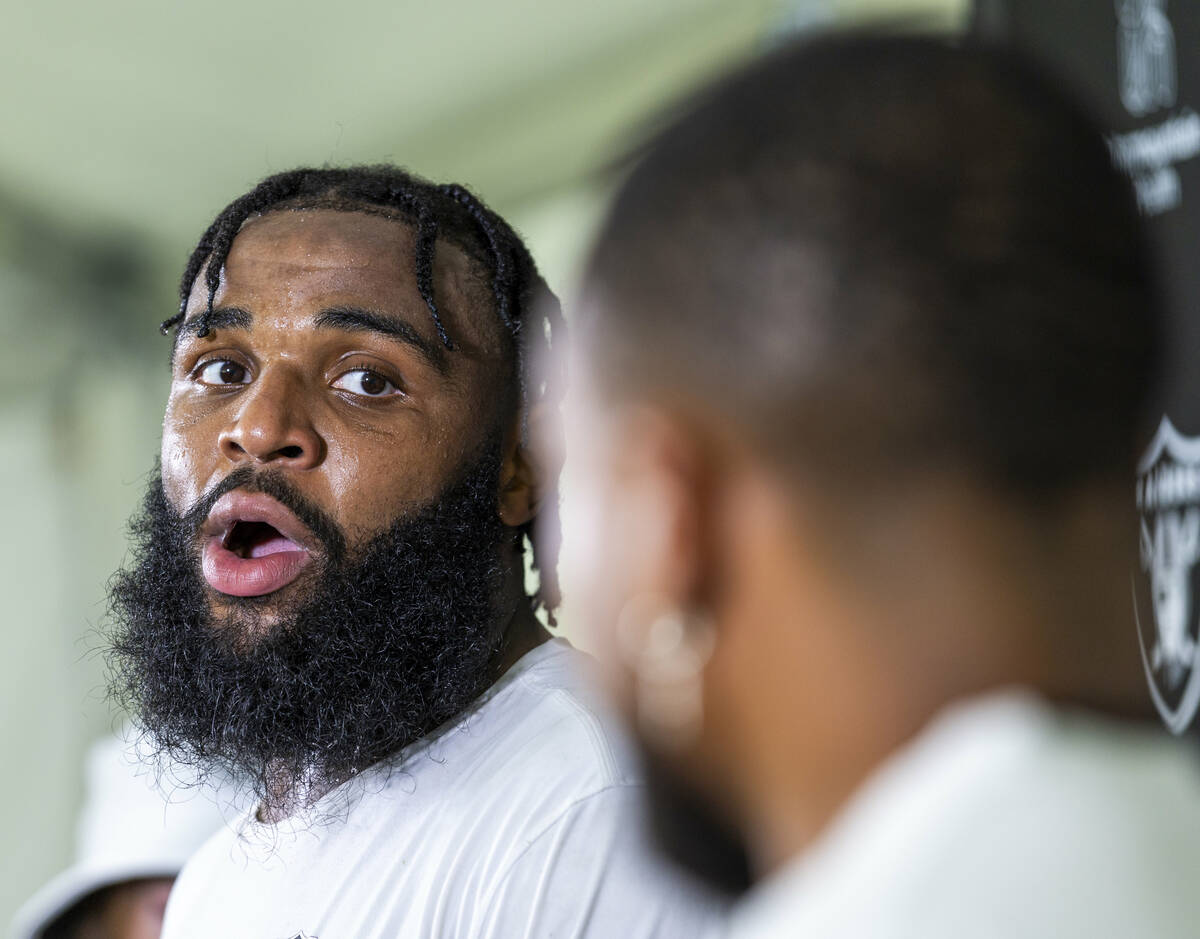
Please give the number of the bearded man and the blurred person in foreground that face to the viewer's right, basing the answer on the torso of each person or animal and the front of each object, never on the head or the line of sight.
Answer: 0

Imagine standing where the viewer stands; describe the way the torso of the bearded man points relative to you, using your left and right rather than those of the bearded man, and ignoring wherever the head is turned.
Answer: facing the viewer and to the left of the viewer

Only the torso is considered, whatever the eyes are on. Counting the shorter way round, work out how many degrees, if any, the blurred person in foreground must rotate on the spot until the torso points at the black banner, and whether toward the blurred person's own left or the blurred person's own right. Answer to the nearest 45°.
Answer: approximately 45° to the blurred person's own right

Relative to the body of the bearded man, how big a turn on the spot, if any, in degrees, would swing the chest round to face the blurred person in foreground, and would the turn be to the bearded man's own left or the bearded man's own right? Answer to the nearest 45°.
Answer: approximately 45° to the bearded man's own left

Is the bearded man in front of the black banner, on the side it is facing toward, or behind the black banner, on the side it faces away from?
in front

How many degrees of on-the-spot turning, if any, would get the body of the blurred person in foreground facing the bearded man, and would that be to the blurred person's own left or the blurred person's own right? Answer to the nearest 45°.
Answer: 0° — they already face them

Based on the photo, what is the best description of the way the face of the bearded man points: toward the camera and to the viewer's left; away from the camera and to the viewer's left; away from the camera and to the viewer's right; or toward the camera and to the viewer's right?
toward the camera and to the viewer's left

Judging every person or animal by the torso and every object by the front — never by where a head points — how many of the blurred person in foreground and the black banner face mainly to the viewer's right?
0

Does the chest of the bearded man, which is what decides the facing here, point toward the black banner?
no

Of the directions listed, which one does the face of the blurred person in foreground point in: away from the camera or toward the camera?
away from the camera

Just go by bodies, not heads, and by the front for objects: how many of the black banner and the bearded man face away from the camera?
0

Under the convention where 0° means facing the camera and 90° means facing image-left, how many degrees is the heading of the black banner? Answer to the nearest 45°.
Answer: approximately 45°

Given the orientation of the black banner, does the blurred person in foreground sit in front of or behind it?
in front

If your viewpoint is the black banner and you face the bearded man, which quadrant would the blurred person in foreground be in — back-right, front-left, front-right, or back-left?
front-left
